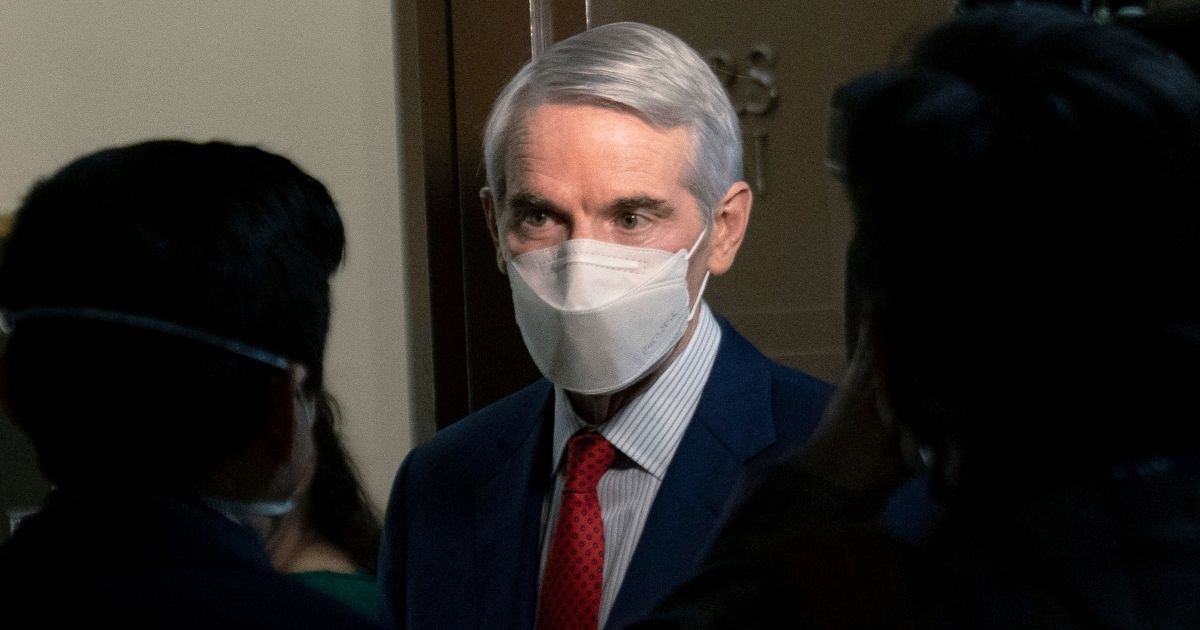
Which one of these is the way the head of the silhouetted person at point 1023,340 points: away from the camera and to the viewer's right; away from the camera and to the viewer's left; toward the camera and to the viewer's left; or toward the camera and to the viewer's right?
away from the camera and to the viewer's left

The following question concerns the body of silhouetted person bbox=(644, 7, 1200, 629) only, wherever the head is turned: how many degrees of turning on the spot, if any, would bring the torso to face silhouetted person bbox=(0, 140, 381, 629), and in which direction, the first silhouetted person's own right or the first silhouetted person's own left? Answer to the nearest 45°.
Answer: approximately 45° to the first silhouetted person's own left

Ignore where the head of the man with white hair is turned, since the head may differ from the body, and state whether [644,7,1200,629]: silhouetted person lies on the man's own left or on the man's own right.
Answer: on the man's own left

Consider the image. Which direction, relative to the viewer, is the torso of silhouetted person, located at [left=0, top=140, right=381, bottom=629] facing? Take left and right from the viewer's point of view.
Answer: facing away from the viewer and to the right of the viewer

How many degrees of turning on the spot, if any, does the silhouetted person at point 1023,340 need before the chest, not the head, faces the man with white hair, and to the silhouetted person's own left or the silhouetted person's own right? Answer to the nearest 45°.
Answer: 0° — they already face them

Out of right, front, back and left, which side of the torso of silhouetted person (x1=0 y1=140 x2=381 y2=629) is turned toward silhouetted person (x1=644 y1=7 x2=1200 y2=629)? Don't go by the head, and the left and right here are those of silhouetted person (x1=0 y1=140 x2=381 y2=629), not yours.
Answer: right

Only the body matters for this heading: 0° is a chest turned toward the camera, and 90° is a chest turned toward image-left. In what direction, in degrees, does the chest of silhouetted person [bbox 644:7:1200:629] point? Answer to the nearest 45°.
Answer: approximately 135°

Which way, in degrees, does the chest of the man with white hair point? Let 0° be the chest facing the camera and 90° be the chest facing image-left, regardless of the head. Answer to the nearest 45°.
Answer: approximately 45°

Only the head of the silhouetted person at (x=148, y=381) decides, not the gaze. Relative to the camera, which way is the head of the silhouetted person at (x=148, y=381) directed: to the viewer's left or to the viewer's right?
to the viewer's right
